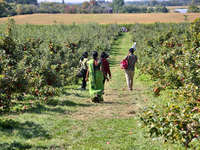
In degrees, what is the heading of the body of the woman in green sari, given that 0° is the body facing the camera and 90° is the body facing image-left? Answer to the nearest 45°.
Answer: approximately 180°
